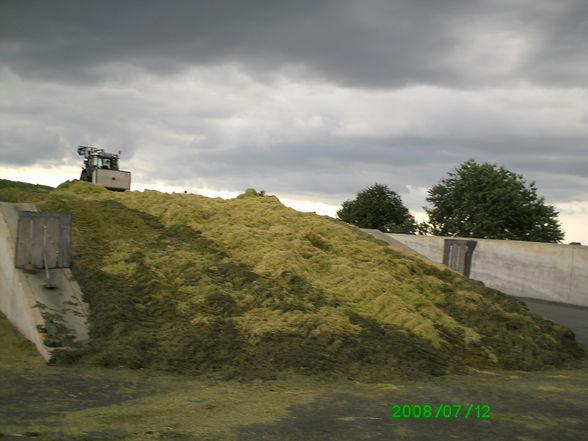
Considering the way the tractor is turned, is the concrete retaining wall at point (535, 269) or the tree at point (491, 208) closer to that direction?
the concrete retaining wall

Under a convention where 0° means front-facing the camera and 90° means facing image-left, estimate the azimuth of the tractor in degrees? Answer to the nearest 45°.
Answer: approximately 135°
